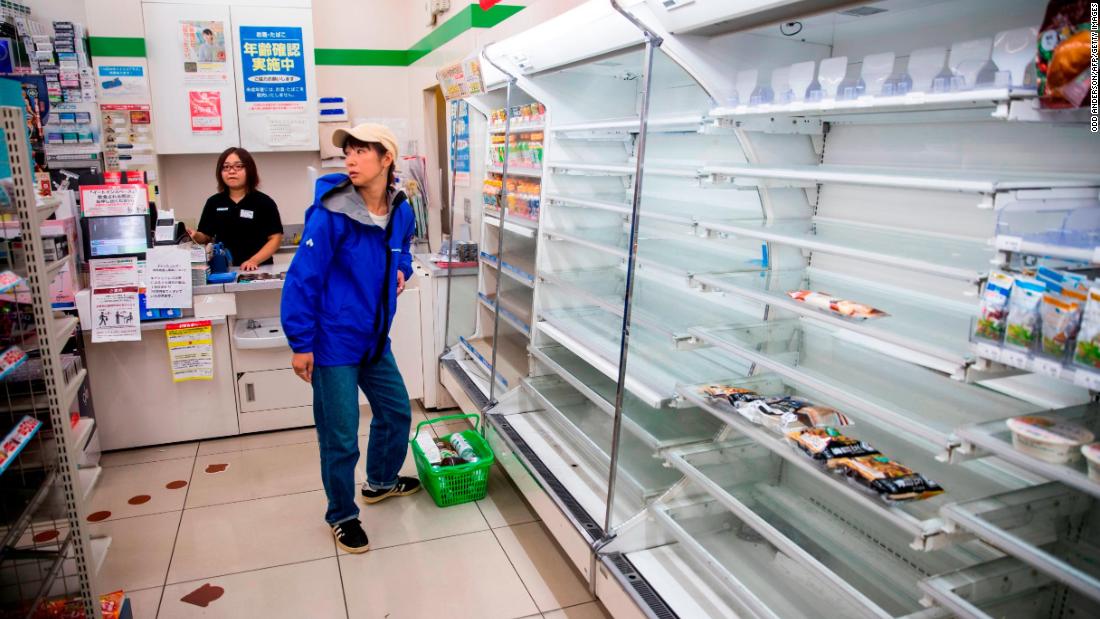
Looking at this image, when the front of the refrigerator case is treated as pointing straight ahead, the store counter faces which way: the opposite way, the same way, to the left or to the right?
to the left

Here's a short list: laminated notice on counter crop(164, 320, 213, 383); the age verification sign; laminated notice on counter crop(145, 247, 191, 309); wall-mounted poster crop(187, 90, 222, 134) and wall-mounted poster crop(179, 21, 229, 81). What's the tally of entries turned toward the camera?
5

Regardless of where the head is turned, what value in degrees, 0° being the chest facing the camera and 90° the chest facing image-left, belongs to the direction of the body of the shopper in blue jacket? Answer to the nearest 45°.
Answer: approximately 315°

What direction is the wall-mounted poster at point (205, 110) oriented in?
toward the camera

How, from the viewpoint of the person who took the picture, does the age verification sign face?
facing the viewer

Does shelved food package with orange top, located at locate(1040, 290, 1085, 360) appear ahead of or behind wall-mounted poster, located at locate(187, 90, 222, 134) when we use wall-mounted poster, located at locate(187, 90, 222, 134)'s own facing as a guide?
ahead

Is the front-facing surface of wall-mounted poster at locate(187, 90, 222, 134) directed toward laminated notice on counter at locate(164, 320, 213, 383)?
yes

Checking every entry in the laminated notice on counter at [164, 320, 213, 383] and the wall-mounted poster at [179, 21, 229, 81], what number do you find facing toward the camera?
2

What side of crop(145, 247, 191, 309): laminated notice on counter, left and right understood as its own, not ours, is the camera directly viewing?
front

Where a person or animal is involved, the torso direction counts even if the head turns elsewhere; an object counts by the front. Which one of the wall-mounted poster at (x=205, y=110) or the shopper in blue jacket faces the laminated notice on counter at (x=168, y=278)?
the wall-mounted poster

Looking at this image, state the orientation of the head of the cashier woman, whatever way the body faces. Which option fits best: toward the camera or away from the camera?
toward the camera

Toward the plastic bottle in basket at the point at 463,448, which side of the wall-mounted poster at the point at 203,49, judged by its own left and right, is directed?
front

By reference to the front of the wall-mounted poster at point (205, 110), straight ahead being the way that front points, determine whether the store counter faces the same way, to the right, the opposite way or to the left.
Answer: the same way

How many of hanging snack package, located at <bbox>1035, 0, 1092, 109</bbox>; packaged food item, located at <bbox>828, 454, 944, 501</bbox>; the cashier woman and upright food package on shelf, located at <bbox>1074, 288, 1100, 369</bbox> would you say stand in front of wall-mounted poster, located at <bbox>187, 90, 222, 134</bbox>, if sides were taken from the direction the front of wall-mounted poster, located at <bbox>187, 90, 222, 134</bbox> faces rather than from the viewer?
4
